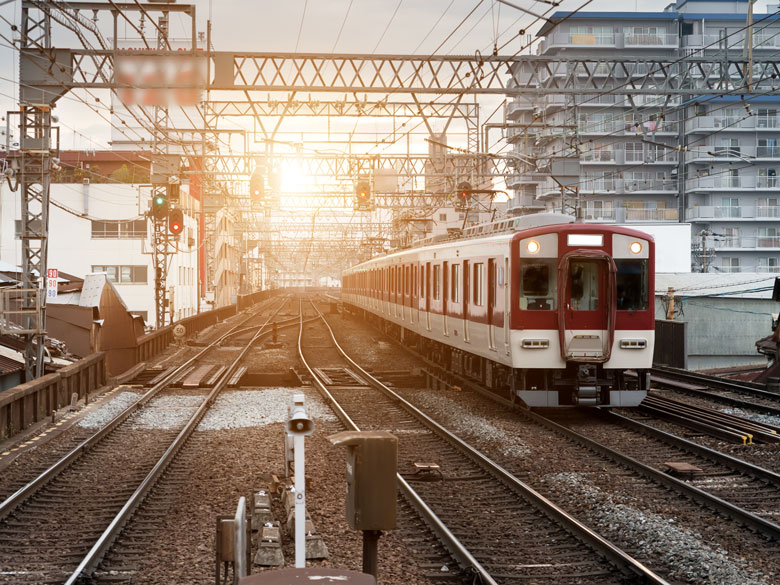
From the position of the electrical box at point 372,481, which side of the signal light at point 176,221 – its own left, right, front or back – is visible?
front

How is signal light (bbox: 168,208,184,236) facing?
toward the camera

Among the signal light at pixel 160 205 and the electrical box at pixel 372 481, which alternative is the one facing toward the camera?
the signal light

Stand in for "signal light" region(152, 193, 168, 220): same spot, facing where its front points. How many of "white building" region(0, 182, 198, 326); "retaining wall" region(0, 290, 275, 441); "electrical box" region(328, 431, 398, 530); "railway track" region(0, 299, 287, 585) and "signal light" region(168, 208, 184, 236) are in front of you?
3

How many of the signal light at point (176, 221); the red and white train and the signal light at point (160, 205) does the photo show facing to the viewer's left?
0

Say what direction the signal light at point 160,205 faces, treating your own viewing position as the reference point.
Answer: facing the viewer

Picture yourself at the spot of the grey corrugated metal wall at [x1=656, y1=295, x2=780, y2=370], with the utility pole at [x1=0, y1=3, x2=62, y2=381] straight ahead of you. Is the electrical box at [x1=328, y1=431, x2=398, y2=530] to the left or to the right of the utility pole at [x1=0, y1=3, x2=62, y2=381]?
left

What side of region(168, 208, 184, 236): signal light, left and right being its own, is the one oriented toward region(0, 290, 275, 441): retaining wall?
front

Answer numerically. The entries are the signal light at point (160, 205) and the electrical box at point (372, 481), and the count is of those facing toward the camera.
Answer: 1
